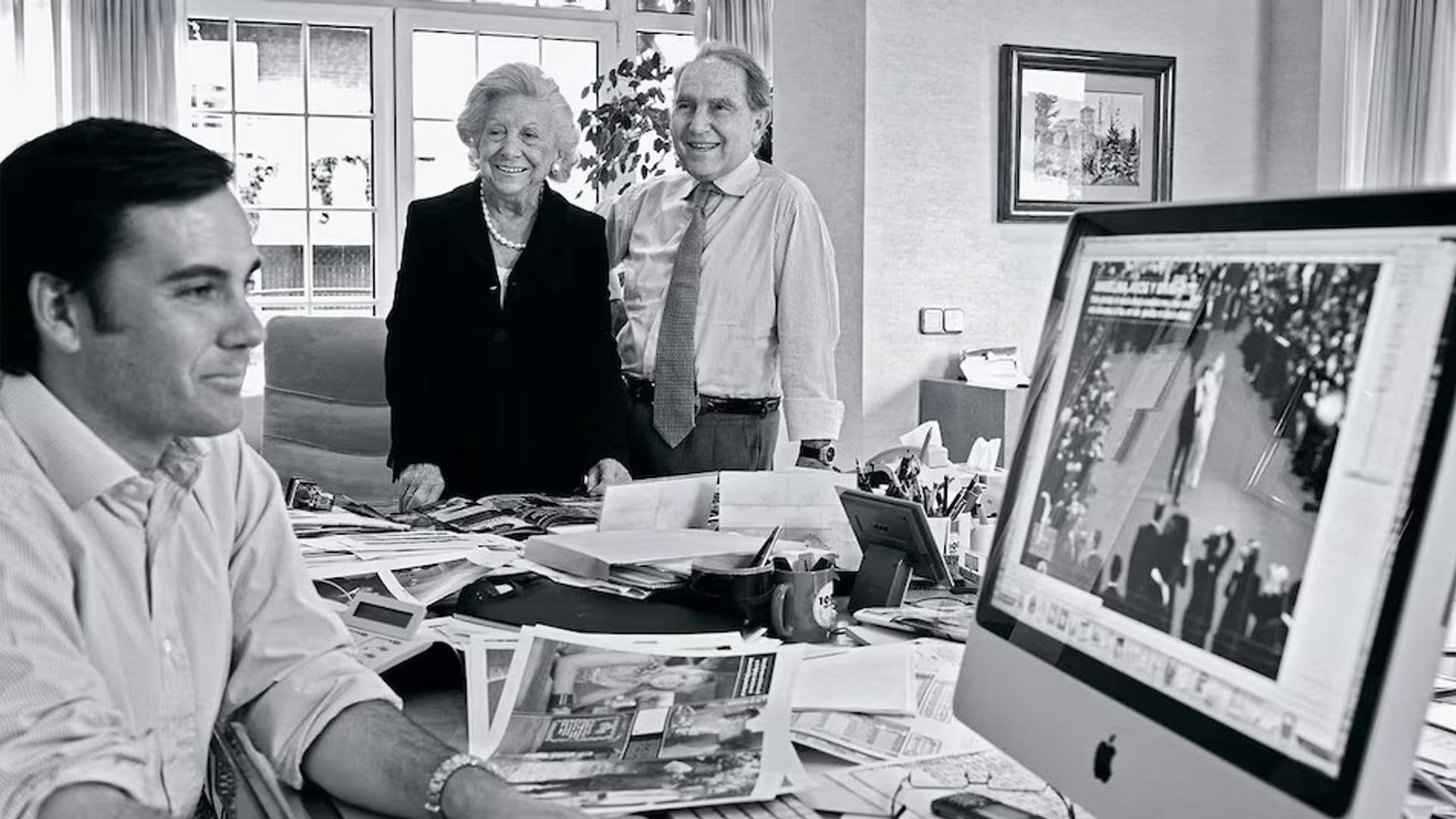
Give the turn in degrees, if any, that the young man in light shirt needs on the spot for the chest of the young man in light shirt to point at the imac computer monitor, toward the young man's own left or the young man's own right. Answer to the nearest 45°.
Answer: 0° — they already face it

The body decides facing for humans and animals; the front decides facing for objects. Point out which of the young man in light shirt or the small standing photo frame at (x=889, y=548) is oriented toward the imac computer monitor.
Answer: the young man in light shirt

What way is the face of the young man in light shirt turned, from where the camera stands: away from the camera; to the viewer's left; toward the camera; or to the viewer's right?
to the viewer's right

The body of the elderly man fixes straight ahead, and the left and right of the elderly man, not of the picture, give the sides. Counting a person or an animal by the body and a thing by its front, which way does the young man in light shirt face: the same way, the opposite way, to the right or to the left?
to the left

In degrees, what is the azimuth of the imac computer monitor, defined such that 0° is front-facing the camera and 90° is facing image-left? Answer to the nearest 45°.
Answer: approximately 45°

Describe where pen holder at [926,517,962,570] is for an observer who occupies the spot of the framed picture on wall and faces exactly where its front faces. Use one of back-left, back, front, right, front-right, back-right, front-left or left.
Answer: front-right

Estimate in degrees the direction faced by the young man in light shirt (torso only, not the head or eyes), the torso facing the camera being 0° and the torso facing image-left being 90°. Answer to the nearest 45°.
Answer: approximately 315°

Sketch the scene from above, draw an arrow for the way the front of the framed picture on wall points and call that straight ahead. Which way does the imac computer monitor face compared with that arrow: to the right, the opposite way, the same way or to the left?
to the right

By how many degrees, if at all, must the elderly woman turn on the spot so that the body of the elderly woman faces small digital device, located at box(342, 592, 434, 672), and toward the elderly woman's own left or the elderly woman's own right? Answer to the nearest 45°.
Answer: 0° — they already face it
